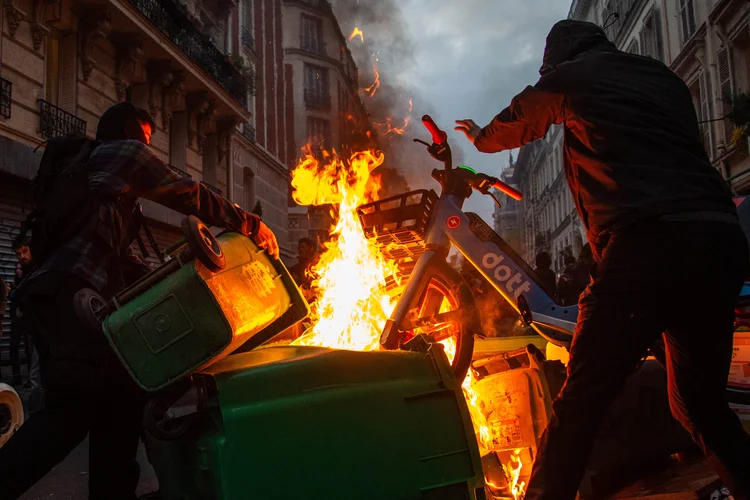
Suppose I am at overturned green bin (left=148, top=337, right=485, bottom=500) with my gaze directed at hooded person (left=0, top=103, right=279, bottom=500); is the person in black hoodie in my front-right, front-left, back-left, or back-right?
back-right

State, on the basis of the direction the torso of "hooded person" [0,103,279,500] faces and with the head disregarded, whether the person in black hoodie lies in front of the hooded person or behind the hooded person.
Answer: in front

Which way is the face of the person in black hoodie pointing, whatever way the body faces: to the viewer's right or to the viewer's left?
to the viewer's left

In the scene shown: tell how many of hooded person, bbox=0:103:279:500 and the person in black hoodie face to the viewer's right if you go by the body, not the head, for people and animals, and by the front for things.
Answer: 1

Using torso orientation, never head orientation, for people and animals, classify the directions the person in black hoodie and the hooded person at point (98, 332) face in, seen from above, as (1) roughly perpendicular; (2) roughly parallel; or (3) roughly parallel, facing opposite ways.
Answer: roughly perpendicular

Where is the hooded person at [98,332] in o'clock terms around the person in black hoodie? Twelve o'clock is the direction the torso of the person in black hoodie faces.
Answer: The hooded person is roughly at 10 o'clock from the person in black hoodie.

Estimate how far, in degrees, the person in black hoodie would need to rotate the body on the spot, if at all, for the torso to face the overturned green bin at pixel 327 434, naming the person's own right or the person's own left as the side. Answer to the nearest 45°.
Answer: approximately 90° to the person's own left

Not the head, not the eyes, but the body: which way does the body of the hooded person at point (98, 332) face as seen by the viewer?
to the viewer's right

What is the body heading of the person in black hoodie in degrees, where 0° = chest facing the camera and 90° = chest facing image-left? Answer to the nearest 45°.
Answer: approximately 135°

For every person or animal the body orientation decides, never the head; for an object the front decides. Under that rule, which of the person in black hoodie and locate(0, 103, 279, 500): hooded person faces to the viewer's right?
the hooded person
